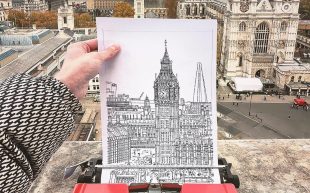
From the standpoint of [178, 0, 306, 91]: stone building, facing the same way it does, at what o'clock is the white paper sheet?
The white paper sheet is roughly at 12 o'clock from the stone building.

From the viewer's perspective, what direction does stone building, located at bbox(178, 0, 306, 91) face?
toward the camera
